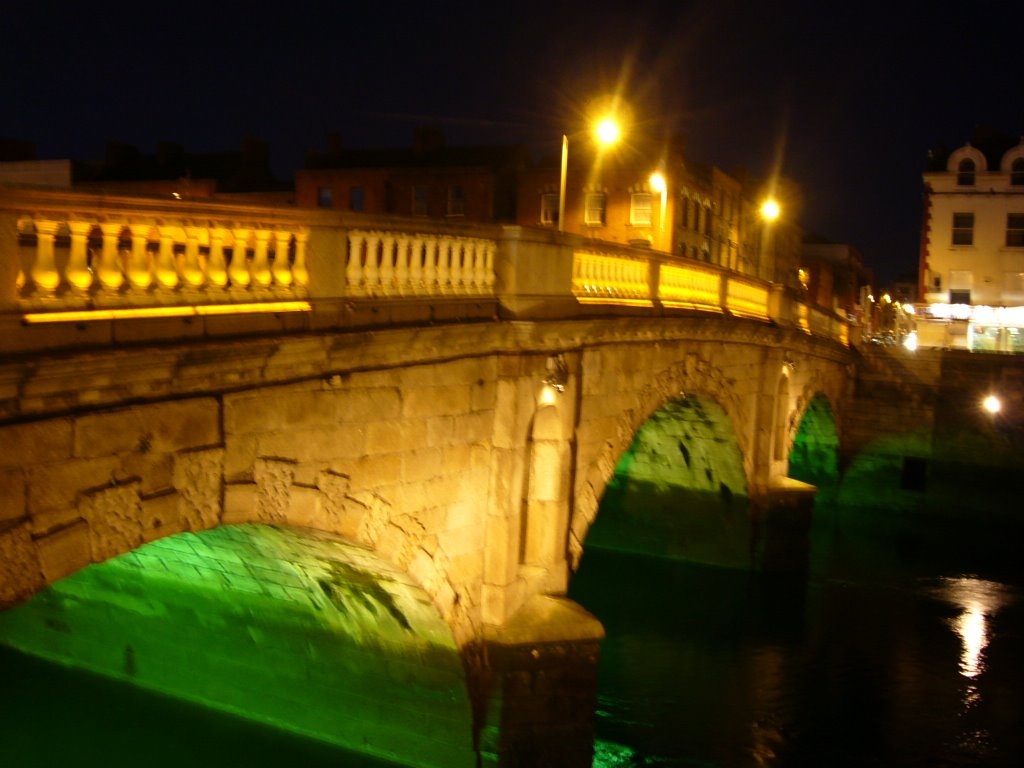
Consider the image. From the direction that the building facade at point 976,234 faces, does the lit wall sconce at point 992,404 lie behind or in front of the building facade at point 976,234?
in front

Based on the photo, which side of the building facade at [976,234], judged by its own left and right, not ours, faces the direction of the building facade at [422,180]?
right

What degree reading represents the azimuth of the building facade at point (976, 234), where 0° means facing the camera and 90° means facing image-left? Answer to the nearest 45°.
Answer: approximately 0°

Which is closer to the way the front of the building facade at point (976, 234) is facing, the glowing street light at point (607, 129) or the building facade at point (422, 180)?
the glowing street light
